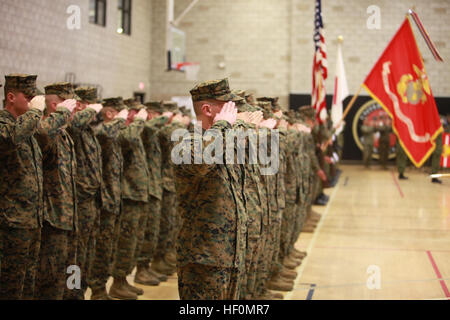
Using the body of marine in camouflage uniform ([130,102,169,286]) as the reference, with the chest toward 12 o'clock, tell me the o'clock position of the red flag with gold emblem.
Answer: The red flag with gold emblem is roughly at 12 o'clock from the marine in camouflage uniform.

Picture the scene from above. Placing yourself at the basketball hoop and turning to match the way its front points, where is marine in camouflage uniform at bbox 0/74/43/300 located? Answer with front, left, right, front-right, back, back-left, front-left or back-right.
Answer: right

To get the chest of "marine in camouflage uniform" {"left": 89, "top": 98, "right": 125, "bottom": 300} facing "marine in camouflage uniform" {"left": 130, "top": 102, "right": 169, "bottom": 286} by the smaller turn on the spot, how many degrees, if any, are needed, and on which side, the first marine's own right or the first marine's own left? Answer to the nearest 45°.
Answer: approximately 45° to the first marine's own left

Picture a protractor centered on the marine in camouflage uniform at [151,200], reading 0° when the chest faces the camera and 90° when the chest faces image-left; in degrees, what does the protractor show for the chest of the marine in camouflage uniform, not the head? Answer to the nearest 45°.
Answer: approximately 270°

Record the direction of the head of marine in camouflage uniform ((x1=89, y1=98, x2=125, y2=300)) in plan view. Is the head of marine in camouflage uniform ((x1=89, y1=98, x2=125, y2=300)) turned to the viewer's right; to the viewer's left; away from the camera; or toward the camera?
to the viewer's right

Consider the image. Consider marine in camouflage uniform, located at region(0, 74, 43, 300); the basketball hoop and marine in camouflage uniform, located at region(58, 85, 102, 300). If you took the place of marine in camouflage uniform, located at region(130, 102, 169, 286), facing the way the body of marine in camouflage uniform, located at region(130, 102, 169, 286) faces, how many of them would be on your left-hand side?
1

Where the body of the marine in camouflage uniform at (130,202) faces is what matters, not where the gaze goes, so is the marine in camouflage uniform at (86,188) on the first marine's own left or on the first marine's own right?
on the first marine's own right

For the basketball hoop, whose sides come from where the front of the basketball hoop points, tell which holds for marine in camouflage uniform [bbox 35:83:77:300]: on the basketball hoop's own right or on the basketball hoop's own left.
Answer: on the basketball hoop's own right

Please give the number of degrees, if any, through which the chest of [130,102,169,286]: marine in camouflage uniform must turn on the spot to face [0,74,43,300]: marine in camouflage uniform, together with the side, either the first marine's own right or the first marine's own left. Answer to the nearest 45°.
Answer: approximately 135° to the first marine's own right
